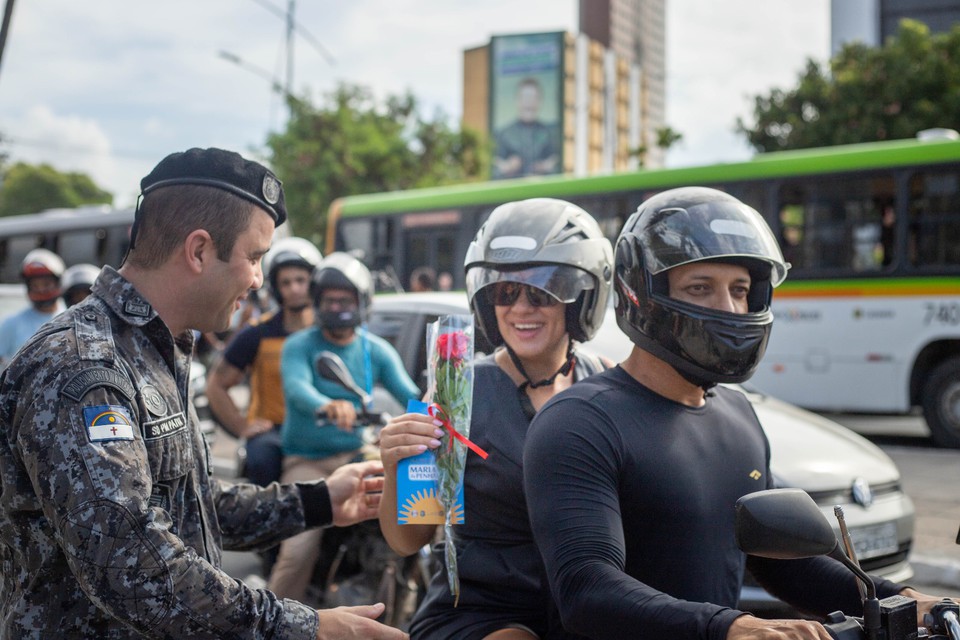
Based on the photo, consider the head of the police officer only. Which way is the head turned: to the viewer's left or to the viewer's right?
to the viewer's right

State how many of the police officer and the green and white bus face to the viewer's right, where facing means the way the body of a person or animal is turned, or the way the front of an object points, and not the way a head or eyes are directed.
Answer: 1

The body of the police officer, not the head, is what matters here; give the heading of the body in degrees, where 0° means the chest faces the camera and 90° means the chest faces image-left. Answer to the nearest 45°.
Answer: approximately 270°

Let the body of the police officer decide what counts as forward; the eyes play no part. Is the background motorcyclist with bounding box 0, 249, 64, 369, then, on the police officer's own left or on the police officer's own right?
on the police officer's own left

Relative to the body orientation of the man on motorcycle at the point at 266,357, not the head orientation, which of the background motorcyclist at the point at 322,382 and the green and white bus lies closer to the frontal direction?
the background motorcyclist

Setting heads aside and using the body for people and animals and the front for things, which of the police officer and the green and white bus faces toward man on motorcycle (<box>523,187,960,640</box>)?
the police officer

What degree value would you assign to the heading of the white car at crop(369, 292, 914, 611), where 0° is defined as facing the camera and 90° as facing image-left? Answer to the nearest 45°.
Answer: approximately 315°

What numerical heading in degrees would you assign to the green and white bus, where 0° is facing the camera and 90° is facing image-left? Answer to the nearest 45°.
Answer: approximately 135°
